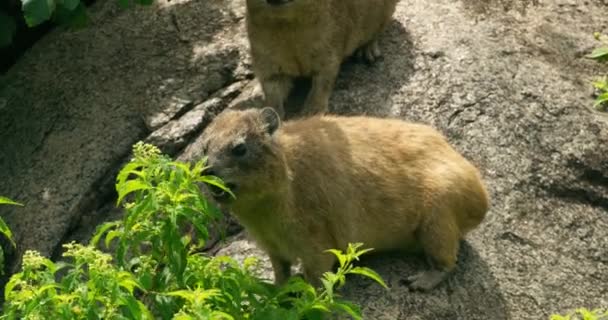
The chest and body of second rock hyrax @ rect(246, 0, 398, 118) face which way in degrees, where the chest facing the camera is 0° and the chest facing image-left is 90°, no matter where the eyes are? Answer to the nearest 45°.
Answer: approximately 45°

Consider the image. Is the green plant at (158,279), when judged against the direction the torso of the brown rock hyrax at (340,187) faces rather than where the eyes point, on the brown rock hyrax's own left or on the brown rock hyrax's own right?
on the brown rock hyrax's own left

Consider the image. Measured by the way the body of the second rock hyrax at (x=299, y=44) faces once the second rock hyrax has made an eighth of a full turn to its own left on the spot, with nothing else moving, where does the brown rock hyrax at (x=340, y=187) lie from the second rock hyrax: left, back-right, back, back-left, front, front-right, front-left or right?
front

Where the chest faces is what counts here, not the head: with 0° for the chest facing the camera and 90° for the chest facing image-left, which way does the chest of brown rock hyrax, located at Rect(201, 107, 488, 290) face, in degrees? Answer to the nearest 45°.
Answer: approximately 90°
